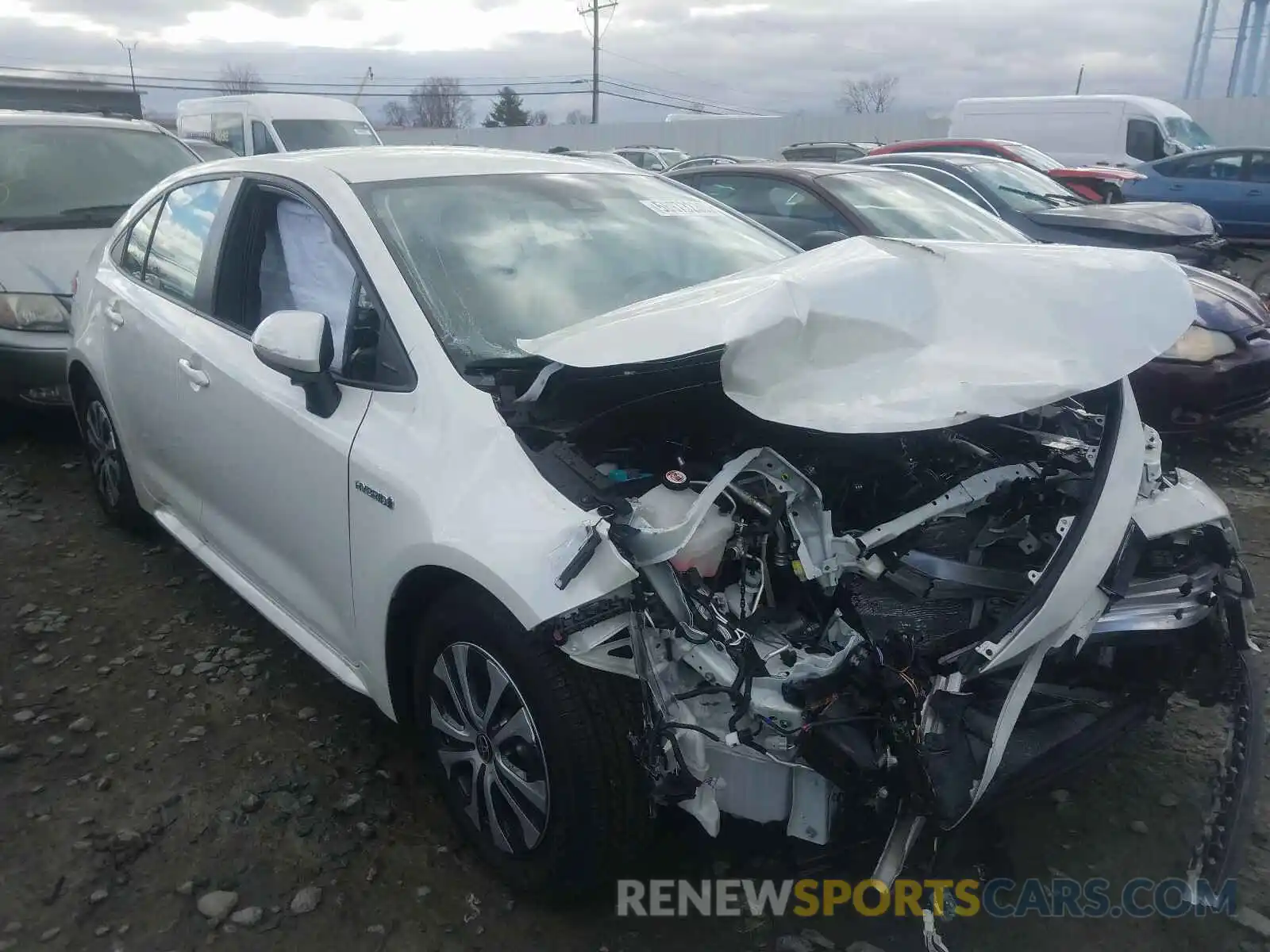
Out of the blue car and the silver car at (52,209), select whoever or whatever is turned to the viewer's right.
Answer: the blue car

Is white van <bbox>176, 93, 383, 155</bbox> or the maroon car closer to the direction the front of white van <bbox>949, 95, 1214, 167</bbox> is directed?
the maroon car

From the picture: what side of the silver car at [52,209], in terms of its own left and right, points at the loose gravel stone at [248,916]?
front

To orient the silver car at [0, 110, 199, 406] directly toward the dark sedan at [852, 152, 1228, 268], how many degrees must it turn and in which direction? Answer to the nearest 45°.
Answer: approximately 90° to its left

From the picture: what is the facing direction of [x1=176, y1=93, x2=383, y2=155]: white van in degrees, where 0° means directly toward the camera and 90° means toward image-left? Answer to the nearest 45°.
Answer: approximately 315°

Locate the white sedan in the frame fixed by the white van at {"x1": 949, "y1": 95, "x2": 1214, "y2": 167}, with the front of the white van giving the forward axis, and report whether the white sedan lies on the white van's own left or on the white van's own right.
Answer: on the white van's own right

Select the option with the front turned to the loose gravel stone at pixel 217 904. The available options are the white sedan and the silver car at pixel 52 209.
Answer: the silver car

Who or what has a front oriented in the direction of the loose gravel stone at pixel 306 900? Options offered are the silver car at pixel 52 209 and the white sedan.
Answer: the silver car

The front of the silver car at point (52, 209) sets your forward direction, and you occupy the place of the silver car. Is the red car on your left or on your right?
on your left

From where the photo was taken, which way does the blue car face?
to the viewer's right
